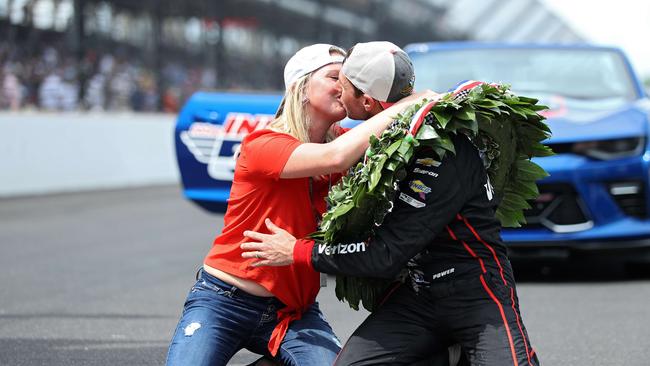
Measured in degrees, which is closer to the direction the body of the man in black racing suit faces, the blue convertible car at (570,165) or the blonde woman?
the blonde woman

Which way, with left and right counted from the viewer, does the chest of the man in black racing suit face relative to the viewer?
facing the viewer and to the left of the viewer

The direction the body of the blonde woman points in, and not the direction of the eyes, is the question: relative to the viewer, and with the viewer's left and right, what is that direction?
facing the viewer and to the right of the viewer

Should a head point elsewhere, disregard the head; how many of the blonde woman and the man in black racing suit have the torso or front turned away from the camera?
0

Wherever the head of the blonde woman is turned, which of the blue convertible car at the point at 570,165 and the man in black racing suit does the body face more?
the man in black racing suit

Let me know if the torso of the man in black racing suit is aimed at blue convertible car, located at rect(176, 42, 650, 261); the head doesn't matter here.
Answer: no

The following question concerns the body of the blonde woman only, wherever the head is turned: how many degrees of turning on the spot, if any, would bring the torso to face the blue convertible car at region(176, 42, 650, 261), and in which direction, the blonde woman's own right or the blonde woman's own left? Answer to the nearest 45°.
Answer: approximately 90° to the blonde woman's own left
